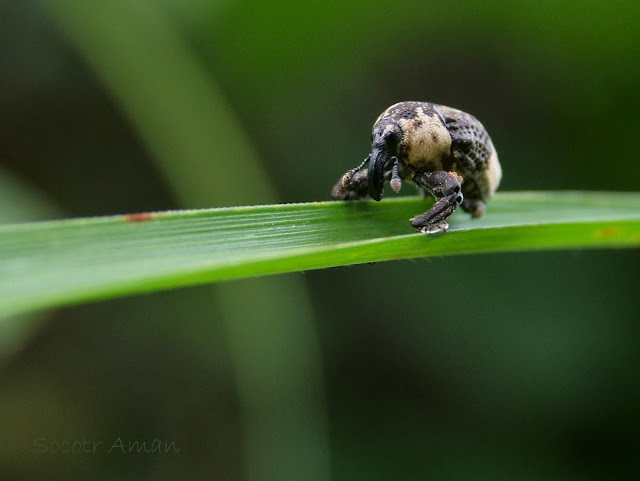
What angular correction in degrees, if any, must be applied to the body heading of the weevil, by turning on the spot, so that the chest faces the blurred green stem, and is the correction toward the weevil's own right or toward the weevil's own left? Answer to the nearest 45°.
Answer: approximately 90° to the weevil's own right
